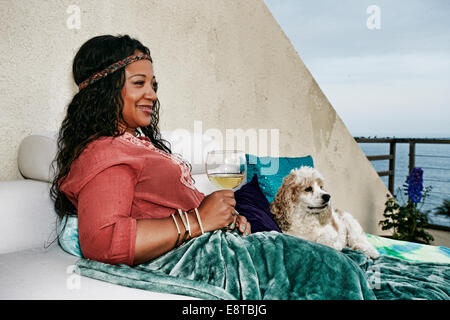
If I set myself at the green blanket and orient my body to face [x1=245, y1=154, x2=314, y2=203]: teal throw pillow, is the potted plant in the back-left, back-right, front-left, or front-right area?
front-right

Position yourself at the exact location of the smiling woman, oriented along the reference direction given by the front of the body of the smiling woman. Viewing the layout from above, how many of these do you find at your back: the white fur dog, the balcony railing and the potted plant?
0

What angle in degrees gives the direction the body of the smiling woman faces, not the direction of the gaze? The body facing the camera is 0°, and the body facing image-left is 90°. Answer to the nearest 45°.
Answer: approximately 270°

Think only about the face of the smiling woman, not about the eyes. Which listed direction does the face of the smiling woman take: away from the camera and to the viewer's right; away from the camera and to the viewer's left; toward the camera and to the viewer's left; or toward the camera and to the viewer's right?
toward the camera and to the viewer's right

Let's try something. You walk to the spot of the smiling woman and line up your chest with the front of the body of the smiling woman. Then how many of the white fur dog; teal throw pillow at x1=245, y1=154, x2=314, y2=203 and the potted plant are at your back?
0

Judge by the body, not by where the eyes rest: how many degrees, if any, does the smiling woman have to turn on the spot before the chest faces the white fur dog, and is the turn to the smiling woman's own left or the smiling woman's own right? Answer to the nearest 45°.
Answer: approximately 45° to the smiling woman's own left

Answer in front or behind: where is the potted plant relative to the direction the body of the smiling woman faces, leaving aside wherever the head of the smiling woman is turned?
in front
